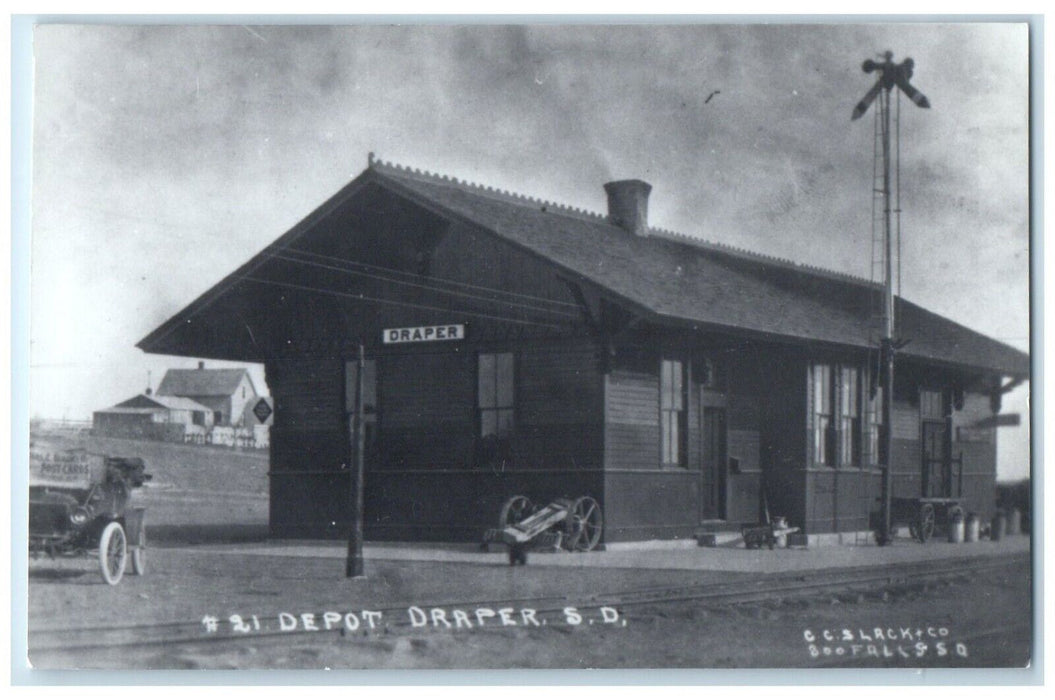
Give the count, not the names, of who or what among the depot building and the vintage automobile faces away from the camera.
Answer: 0

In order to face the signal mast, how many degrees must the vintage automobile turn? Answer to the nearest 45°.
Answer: approximately 135° to its left

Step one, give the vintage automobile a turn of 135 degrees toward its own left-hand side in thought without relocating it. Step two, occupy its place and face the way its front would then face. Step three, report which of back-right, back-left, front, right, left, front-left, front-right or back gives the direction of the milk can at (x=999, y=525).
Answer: front

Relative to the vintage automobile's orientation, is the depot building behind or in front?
behind

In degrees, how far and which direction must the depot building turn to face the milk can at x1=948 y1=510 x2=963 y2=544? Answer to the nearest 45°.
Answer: approximately 45° to its left
